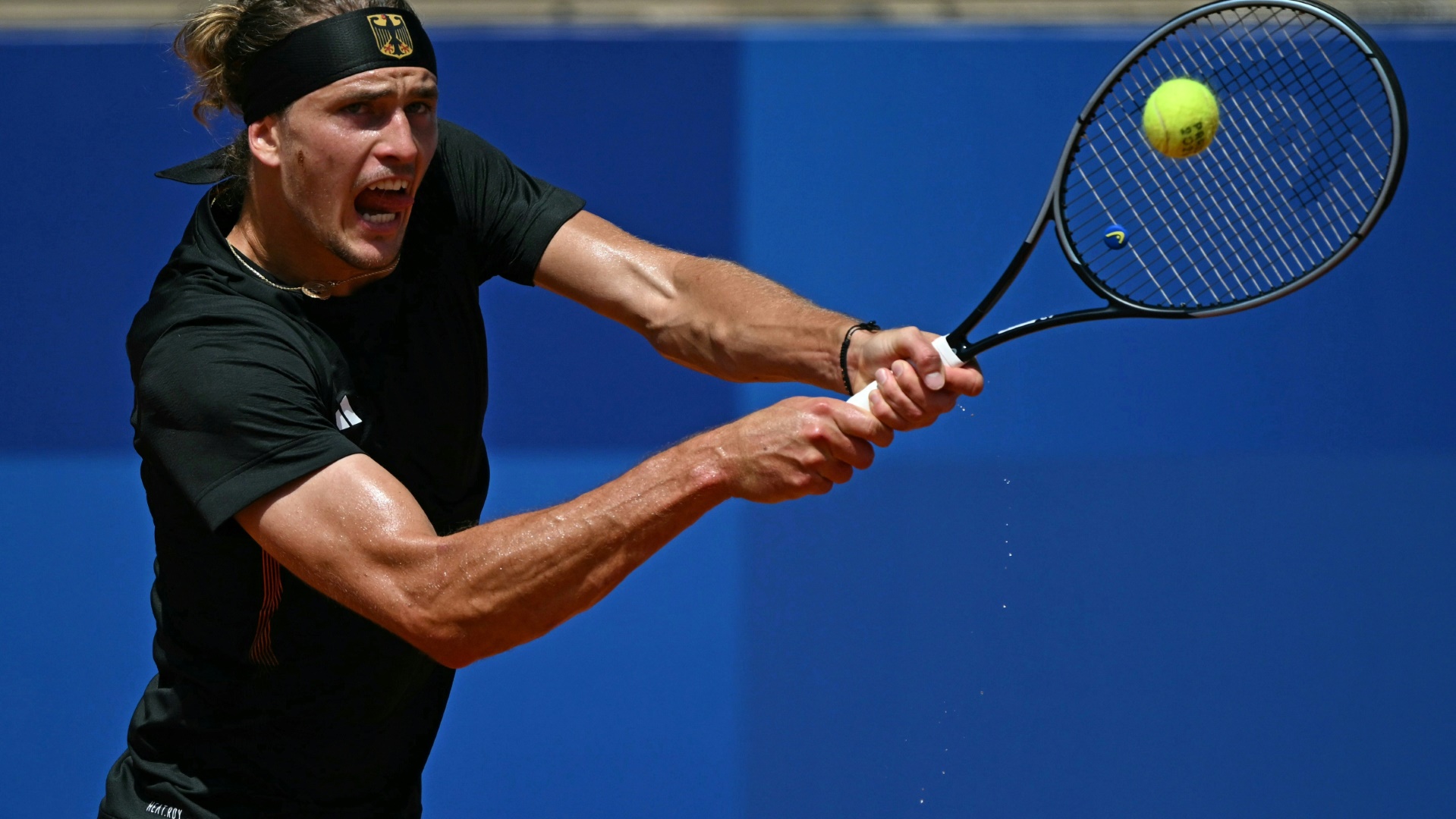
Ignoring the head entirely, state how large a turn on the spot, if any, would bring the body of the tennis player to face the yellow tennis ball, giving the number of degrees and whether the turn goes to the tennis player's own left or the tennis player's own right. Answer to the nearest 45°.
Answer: approximately 45° to the tennis player's own left

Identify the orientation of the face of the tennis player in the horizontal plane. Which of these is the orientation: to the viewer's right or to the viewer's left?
to the viewer's right

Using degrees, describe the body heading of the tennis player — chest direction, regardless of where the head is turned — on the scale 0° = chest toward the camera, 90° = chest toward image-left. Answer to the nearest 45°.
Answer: approximately 315°
